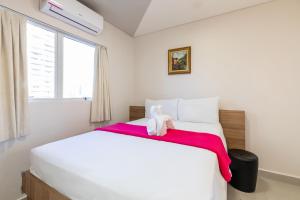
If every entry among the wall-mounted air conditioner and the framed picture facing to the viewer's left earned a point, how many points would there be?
0

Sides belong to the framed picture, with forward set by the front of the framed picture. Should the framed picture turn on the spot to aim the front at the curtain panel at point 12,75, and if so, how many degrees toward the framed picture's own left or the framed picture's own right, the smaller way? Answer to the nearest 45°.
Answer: approximately 45° to the framed picture's own right

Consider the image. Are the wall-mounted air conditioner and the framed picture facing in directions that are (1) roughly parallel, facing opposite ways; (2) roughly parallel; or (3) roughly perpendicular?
roughly perpendicular

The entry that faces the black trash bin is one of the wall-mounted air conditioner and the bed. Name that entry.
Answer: the wall-mounted air conditioner

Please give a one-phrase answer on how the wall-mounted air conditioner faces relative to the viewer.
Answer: facing the viewer and to the right of the viewer

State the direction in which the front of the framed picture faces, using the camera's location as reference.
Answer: facing the viewer

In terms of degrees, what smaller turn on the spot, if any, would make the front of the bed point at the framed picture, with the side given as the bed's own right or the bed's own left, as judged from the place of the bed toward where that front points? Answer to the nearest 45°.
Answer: approximately 180°

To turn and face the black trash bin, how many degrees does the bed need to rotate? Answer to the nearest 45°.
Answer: approximately 135° to its left

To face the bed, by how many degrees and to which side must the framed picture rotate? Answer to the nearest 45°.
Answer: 0° — it already faces it

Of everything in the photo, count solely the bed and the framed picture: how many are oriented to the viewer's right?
0

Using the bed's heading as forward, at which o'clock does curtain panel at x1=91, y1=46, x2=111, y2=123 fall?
The curtain panel is roughly at 4 o'clock from the bed.
